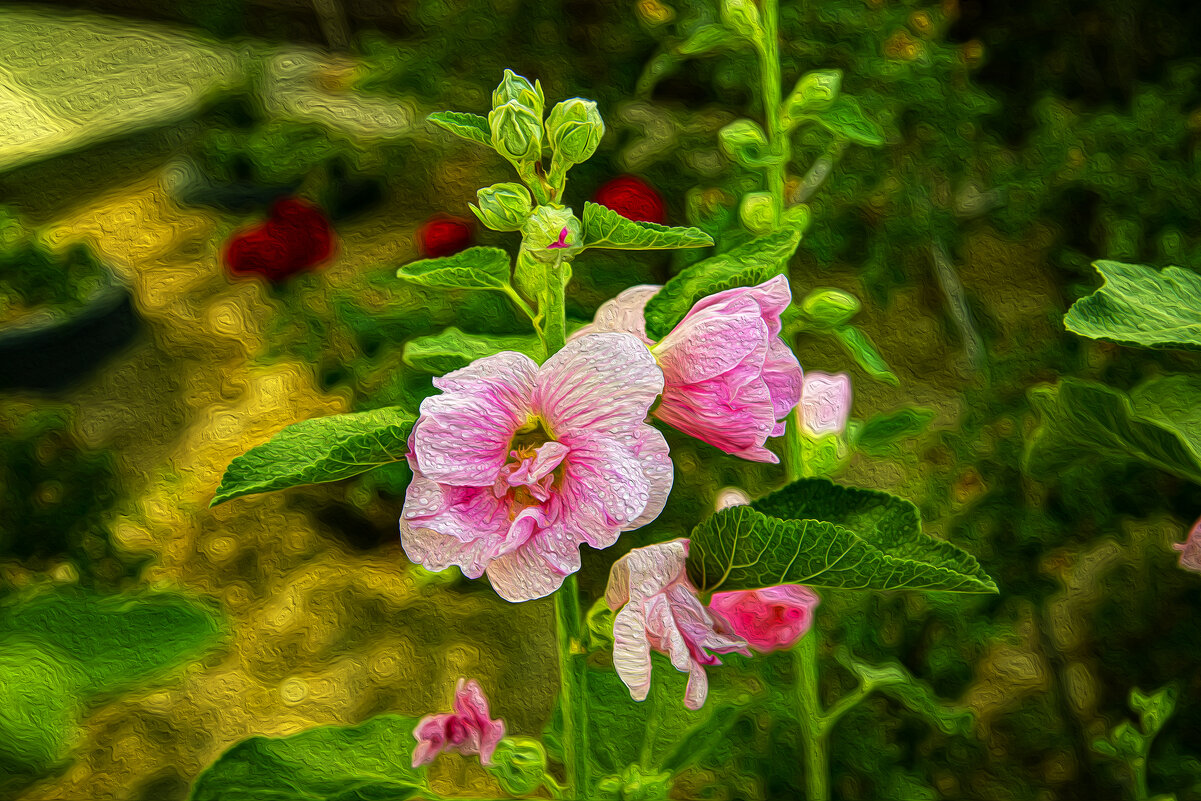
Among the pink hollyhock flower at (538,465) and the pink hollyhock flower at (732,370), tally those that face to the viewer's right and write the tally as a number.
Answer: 1

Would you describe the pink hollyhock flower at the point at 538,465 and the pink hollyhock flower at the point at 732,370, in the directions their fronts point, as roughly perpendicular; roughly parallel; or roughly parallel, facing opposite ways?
roughly perpendicular

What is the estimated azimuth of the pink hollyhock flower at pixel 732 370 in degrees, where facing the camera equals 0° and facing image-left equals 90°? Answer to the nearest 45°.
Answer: approximately 270°
